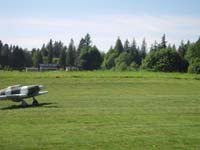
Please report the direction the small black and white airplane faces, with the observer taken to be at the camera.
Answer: facing the viewer and to the right of the viewer
